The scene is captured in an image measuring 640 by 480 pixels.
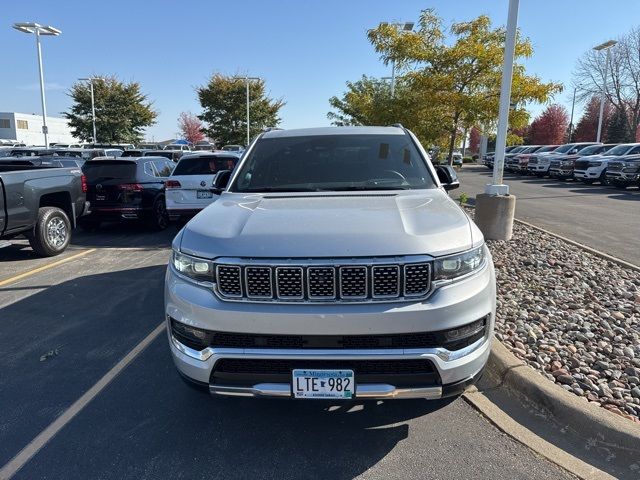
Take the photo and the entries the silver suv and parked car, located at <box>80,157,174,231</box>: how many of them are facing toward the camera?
1

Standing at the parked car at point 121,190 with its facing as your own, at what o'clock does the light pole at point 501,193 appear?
The light pole is roughly at 3 o'clock from the parked car.

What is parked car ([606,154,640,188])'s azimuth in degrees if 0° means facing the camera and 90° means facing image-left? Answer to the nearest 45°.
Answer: approximately 45°

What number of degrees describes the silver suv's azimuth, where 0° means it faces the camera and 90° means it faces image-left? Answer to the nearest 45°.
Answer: approximately 0°

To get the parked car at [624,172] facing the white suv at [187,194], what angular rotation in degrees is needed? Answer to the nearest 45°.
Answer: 0° — it already faces it

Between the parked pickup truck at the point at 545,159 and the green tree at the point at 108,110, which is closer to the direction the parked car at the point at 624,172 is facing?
the green tree

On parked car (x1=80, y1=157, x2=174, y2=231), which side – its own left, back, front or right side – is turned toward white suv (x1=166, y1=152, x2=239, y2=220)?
right

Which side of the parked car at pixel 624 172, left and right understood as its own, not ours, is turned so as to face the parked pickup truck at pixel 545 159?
right

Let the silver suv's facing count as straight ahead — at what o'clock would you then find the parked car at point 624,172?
The parked car is roughly at 7 o'clock from the silver suv.

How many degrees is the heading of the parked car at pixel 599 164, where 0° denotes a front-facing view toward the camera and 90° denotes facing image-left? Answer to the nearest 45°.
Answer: approximately 45°

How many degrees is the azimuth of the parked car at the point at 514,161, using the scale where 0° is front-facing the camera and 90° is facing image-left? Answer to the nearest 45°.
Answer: approximately 45°
